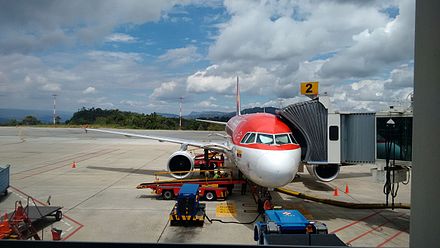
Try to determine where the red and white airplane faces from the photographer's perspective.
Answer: facing the viewer

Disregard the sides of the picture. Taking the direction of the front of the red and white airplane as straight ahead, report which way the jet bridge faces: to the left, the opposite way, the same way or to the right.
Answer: to the right

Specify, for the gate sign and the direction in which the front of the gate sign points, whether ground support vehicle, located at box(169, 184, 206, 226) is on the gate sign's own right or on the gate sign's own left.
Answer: on the gate sign's own right

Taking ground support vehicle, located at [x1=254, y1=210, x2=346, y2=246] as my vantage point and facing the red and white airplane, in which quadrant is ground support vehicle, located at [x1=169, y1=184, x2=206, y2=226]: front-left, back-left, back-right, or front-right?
front-left

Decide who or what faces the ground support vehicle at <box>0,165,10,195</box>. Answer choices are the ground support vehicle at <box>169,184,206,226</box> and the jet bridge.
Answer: the jet bridge

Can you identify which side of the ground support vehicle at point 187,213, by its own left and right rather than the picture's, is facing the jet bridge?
left

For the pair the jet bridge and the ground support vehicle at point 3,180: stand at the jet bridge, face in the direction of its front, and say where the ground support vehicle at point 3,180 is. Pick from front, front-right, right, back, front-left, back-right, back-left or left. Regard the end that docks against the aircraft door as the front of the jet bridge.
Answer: front

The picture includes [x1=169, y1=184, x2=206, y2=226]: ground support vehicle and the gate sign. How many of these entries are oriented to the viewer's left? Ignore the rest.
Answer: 0

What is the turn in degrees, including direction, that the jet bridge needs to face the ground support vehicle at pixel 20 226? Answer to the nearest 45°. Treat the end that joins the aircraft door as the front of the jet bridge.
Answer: approximately 45° to its left

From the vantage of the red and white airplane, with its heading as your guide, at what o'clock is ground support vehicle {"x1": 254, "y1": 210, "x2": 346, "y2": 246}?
The ground support vehicle is roughly at 12 o'clock from the red and white airplane.

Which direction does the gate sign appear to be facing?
toward the camera

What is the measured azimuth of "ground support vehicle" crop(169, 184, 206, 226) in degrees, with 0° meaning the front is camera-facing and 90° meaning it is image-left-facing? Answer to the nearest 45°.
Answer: approximately 0°

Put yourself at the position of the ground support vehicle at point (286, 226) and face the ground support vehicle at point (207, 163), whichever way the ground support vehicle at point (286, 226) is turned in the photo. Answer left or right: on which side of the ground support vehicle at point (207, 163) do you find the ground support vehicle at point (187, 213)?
left

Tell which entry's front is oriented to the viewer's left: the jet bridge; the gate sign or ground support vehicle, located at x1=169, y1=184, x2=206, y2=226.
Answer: the jet bridge
